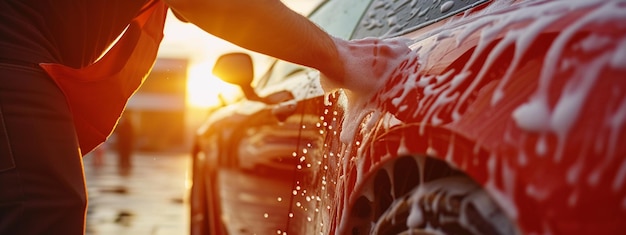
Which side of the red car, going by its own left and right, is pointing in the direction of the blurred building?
front

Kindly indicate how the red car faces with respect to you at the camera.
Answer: facing away from the viewer and to the left of the viewer

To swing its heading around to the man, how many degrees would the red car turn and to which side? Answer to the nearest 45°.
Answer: approximately 45° to its left
